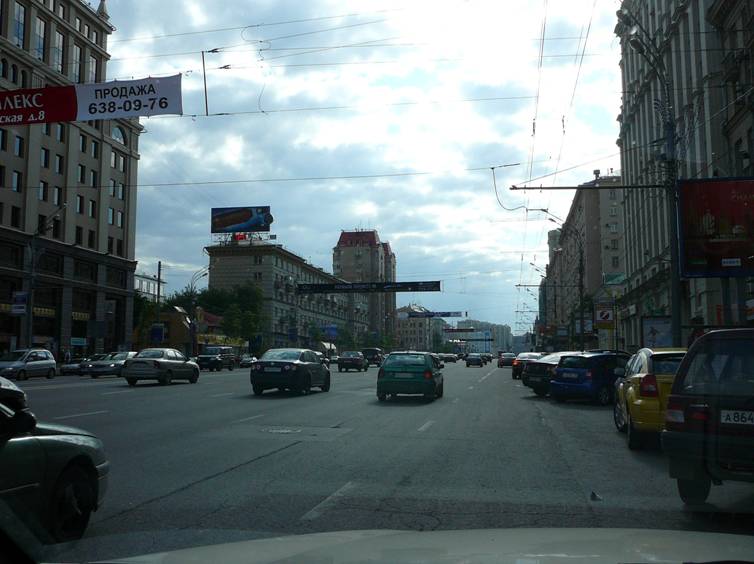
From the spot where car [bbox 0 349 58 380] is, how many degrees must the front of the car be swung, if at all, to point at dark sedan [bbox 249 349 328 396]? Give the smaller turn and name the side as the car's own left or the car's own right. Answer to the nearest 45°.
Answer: approximately 45° to the car's own left

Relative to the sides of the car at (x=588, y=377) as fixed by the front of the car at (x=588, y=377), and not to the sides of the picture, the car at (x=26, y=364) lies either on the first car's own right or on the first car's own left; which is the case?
on the first car's own left

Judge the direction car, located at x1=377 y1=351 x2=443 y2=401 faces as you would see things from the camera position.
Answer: facing away from the viewer

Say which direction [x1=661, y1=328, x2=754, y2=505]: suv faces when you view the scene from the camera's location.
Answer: facing away from the viewer

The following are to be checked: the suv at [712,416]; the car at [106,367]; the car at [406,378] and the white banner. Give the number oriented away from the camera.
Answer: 2

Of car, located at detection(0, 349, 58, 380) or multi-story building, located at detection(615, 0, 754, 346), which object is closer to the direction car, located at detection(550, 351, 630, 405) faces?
the multi-story building

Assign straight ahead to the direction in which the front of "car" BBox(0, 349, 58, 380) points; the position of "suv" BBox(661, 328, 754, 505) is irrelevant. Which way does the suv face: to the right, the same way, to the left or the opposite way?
the opposite way

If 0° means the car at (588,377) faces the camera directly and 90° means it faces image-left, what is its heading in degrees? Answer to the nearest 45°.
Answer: approximately 225°
